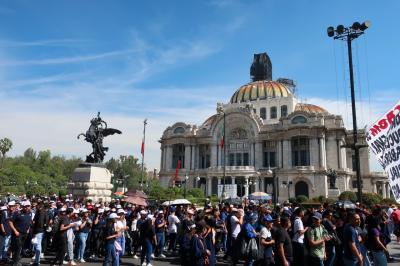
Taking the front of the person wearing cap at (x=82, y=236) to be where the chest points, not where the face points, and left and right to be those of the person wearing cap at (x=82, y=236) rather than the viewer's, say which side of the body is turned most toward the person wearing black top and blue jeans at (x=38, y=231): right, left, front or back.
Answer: right

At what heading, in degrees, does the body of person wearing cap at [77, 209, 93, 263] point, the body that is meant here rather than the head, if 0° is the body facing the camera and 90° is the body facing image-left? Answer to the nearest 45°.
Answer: approximately 315°

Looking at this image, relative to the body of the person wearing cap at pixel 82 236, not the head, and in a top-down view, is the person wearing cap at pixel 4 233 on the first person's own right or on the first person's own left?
on the first person's own right
